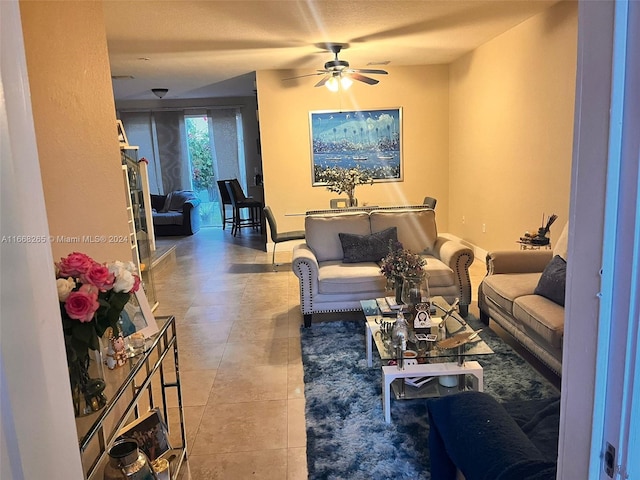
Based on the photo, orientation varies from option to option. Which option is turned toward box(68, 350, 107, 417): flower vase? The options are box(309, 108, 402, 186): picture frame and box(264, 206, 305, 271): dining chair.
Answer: the picture frame

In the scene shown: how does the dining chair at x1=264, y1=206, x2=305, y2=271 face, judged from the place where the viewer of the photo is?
facing to the right of the viewer

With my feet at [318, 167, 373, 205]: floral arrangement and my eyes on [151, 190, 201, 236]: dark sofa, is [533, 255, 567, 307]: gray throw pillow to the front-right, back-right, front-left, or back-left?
back-left

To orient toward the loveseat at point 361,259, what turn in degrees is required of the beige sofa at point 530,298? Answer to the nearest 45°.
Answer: approximately 45° to its right

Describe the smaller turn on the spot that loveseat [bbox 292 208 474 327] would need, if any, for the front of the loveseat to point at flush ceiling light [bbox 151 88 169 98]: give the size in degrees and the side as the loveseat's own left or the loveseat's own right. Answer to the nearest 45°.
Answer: approximately 135° to the loveseat's own right

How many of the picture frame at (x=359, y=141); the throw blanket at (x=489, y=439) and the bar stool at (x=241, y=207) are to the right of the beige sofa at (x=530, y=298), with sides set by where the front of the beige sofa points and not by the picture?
2

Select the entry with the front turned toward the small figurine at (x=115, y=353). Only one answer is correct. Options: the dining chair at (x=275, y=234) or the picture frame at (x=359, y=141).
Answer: the picture frame
